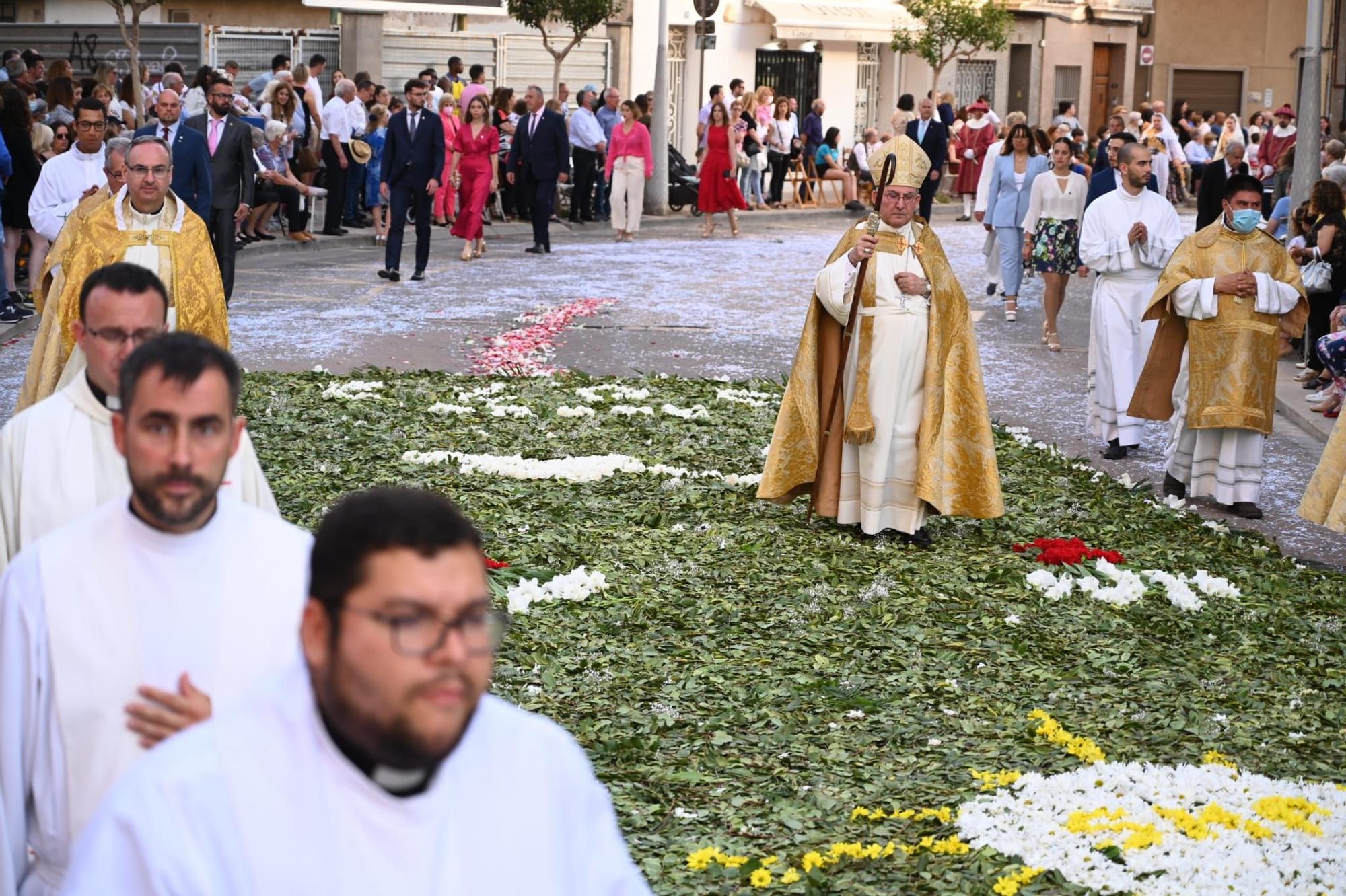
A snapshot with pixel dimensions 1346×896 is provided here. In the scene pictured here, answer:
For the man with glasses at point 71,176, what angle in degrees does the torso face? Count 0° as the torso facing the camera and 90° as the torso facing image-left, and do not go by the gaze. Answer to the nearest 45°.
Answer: approximately 315°

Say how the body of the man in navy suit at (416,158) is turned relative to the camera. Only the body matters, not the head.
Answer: toward the camera

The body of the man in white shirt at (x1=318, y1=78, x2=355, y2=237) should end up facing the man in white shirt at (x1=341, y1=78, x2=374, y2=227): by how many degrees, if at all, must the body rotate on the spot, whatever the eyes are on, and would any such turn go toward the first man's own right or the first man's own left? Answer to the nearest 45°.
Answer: approximately 90° to the first man's own left

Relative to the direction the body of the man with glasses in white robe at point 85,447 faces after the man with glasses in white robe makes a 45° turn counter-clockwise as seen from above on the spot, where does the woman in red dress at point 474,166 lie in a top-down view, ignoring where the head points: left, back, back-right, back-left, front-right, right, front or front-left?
back-left

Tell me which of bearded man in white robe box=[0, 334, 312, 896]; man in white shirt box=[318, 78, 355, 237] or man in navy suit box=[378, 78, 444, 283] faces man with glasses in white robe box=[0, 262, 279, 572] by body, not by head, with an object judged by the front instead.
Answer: the man in navy suit

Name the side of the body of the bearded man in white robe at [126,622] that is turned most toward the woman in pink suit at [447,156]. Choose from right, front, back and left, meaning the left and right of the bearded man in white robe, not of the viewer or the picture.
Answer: back

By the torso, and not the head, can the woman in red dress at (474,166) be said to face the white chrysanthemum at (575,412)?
yes

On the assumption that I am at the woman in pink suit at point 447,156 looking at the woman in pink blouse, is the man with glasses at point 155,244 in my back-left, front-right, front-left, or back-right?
back-right

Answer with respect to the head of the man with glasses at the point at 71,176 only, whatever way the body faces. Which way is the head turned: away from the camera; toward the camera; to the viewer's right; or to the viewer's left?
toward the camera

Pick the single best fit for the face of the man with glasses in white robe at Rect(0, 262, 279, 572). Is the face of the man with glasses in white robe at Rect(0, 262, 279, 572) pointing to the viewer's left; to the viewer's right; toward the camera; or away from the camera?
toward the camera

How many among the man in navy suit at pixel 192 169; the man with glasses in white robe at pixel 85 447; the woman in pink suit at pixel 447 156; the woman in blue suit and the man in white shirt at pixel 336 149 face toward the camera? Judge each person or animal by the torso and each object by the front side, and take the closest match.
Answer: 4

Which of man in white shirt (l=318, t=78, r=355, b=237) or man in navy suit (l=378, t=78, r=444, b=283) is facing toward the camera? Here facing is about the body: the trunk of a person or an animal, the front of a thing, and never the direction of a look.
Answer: the man in navy suit

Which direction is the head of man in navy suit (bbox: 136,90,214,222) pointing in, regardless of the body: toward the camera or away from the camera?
toward the camera
